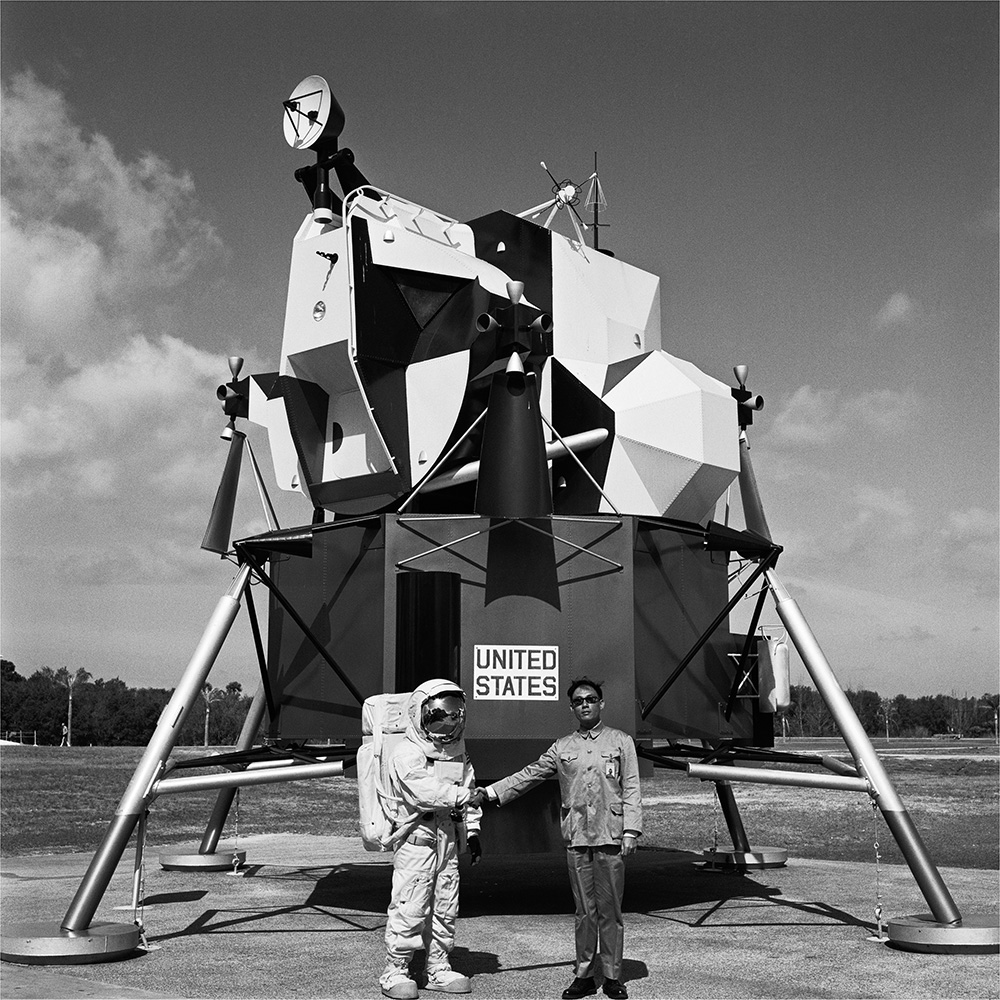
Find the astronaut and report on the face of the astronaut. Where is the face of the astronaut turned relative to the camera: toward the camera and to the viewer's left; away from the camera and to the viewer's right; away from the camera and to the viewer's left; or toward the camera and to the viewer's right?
toward the camera and to the viewer's right

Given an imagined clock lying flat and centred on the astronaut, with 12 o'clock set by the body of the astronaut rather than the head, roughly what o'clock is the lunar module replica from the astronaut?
The lunar module replica is roughly at 8 o'clock from the astronaut.

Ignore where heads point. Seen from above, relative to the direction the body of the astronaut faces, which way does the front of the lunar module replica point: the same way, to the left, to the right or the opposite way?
to the right

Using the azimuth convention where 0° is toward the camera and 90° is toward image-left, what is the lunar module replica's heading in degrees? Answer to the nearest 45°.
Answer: approximately 45°

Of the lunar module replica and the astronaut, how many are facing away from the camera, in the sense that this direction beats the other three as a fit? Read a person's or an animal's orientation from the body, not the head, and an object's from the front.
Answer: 0

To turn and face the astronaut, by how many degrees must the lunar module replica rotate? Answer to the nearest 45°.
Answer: approximately 45° to its left
